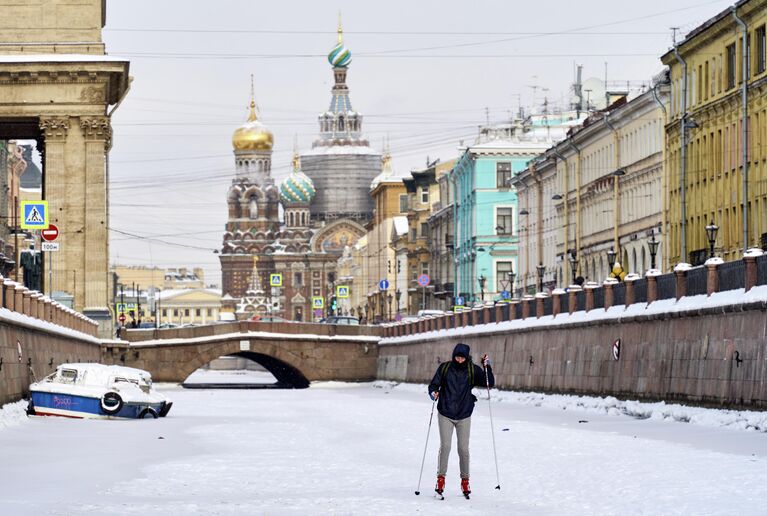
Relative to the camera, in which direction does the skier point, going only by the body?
toward the camera

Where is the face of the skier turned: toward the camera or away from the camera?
toward the camera
